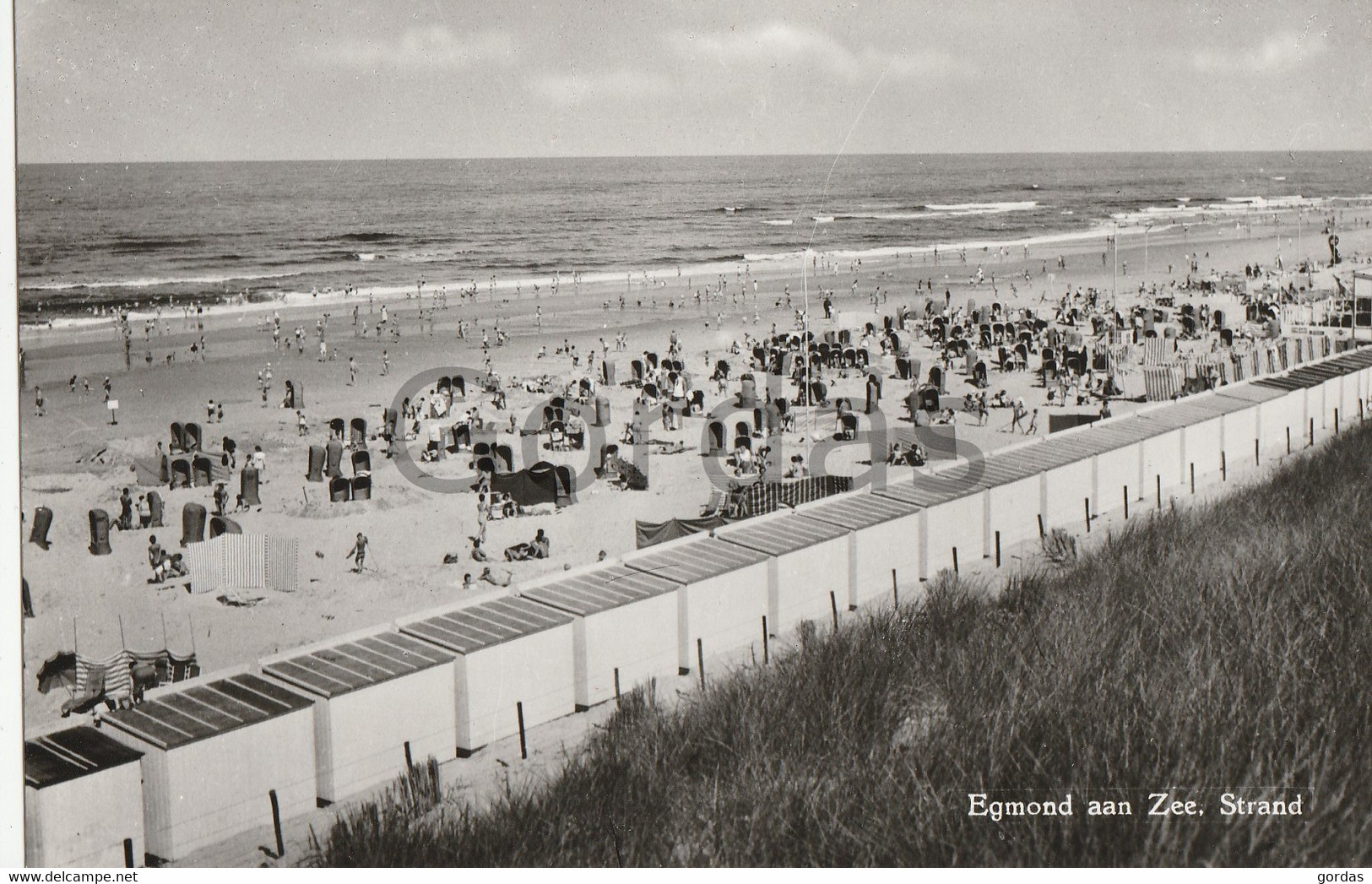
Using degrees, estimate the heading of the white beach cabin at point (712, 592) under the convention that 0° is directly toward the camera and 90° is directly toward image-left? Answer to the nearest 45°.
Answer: approximately 135°

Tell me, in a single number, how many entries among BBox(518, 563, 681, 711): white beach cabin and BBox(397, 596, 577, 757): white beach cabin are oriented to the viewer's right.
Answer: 0

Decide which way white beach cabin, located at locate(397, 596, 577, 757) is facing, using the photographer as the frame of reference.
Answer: facing away from the viewer and to the left of the viewer

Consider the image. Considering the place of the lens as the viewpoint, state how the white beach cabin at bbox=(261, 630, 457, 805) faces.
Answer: facing away from the viewer and to the left of the viewer

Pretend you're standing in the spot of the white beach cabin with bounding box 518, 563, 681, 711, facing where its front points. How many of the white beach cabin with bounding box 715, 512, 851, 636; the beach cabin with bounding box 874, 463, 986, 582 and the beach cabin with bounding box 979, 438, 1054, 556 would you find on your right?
3

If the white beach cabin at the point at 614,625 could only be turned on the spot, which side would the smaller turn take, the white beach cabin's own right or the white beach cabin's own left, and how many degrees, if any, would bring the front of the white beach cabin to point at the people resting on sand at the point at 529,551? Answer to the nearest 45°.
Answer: approximately 45° to the white beach cabin's own right

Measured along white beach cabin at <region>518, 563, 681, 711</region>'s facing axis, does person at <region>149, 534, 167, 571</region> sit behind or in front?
in front

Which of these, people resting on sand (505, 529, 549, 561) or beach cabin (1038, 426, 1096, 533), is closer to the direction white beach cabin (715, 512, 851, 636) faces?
the people resting on sand

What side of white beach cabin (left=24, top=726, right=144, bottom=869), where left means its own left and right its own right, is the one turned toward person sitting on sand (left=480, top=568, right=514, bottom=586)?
right

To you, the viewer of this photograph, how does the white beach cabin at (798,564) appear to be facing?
facing away from the viewer and to the left of the viewer
